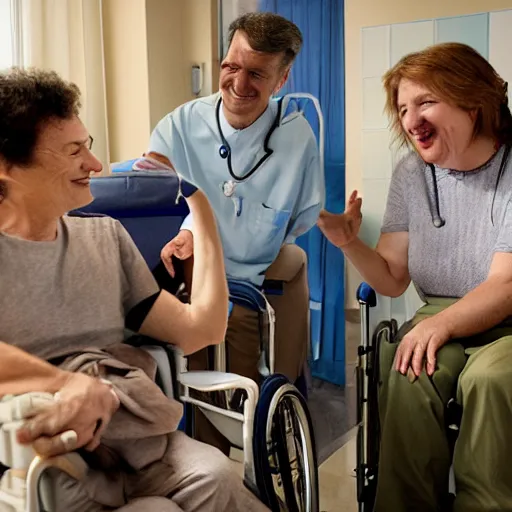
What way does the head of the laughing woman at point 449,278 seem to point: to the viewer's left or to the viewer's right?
to the viewer's left

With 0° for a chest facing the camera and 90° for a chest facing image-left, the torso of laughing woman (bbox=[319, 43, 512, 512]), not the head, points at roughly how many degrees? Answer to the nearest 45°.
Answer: approximately 45°

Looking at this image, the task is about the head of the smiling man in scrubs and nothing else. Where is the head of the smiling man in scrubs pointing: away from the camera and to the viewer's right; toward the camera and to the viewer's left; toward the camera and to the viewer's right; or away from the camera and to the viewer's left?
toward the camera and to the viewer's left
